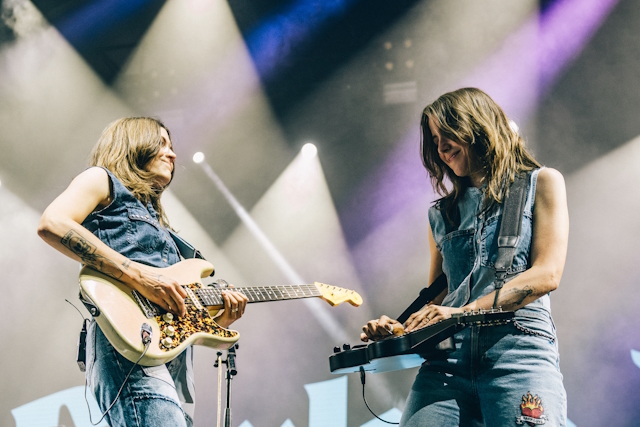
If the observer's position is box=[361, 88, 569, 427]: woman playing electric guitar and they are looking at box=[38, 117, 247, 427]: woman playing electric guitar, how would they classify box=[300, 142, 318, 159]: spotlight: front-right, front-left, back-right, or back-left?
front-right

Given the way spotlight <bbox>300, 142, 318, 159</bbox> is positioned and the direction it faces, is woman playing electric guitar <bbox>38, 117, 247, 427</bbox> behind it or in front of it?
in front

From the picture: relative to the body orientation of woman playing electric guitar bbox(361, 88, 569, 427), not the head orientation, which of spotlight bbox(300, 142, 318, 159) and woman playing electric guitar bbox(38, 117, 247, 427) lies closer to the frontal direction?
the woman playing electric guitar

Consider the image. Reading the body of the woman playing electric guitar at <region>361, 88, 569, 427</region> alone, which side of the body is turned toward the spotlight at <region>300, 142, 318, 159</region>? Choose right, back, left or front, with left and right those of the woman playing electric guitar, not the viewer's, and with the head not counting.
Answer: right

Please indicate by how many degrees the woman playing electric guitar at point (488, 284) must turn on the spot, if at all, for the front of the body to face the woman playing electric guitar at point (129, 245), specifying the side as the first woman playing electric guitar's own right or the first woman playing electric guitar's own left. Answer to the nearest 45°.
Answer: approximately 45° to the first woman playing electric guitar's own right

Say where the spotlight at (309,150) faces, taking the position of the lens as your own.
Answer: facing the viewer

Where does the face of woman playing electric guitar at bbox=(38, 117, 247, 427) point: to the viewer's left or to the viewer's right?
to the viewer's right

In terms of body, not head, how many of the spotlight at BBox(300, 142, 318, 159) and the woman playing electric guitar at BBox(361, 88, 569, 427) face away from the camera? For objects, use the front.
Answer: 0

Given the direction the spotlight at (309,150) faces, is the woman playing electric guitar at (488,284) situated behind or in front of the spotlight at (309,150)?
in front

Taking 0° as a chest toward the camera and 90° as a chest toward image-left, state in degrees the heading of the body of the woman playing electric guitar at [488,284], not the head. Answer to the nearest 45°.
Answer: approximately 45°

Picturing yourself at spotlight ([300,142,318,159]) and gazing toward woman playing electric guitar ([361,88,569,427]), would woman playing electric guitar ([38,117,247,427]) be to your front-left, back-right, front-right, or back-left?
front-right

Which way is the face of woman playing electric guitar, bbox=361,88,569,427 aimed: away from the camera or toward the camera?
toward the camera
